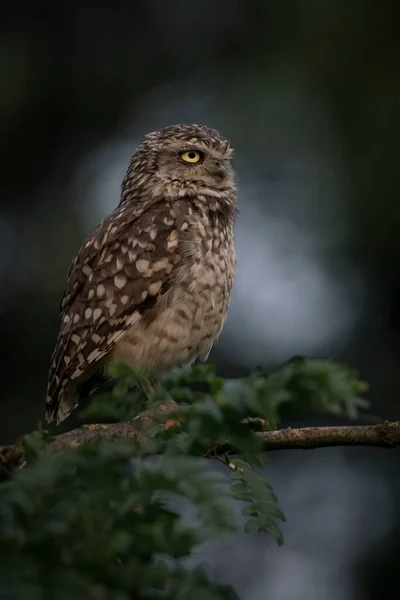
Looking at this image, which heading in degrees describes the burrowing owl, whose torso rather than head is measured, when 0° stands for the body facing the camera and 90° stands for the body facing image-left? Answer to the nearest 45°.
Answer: approximately 270°
